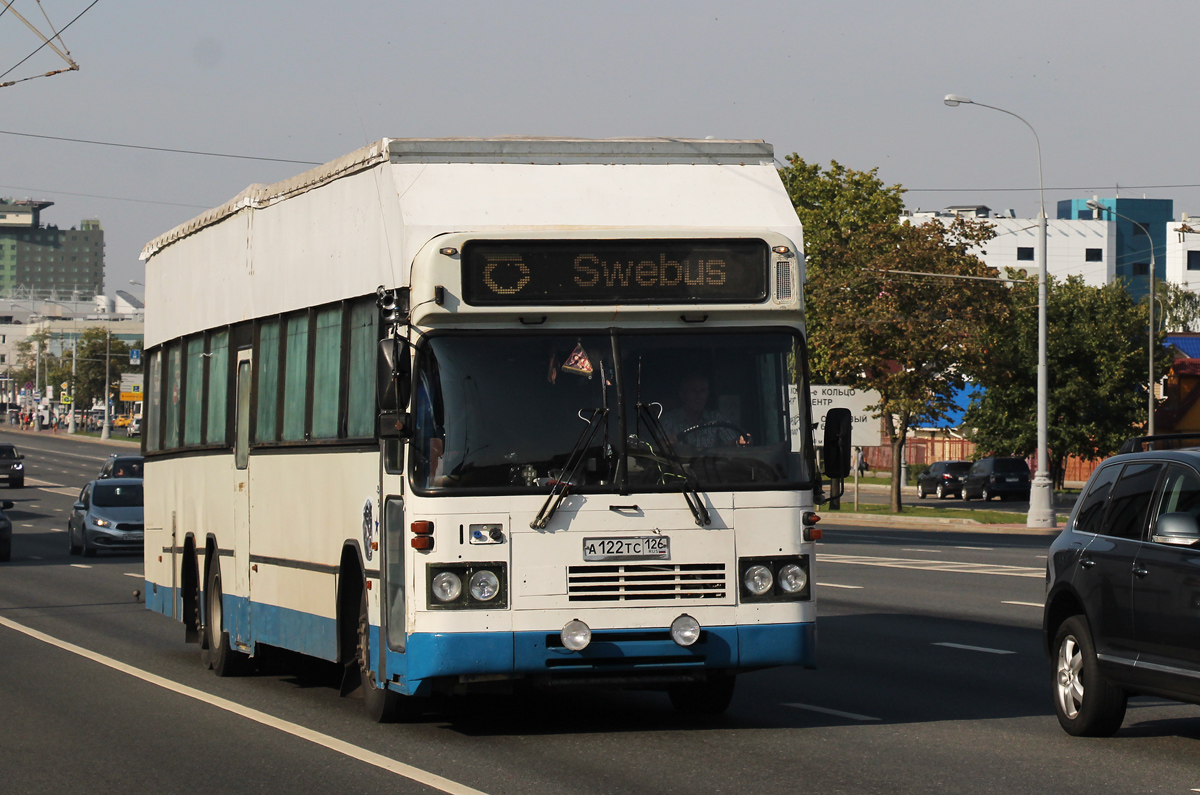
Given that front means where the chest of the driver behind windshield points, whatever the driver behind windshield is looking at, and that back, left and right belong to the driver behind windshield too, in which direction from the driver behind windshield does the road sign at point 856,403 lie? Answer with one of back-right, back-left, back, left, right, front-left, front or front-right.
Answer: back

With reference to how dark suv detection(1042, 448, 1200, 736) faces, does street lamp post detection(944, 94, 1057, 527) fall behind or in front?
behind

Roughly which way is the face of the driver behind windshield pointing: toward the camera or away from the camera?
toward the camera

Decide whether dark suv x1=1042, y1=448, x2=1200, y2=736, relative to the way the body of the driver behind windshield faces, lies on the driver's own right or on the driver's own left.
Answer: on the driver's own left

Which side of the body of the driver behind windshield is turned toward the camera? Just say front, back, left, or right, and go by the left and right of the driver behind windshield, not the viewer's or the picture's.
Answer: front

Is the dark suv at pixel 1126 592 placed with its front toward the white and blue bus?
no

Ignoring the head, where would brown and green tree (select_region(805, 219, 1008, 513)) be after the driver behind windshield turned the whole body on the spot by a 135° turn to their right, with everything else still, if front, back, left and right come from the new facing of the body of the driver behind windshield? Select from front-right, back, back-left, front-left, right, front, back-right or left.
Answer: front-right

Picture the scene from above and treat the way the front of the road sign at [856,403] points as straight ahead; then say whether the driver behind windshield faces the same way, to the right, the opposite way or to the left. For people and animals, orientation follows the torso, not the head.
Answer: the same way

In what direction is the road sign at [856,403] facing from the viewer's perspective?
toward the camera

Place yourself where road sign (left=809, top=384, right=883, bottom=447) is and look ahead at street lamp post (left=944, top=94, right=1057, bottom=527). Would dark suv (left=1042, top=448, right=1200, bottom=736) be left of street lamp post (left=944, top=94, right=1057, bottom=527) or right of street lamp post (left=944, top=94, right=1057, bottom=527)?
right

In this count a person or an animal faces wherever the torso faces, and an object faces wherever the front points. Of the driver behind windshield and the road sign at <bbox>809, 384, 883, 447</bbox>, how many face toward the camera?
2
